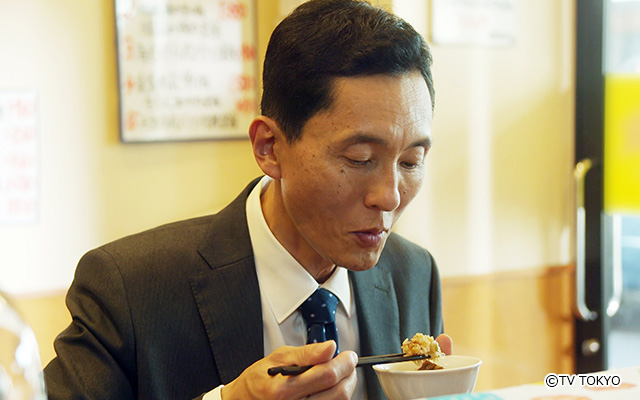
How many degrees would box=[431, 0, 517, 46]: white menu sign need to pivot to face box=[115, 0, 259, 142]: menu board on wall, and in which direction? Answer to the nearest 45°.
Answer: approximately 90° to its right

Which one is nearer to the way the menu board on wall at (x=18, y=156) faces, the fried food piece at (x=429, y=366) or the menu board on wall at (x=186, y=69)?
the fried food piece

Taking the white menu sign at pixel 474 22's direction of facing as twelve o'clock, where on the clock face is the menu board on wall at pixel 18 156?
The menu board on wall is roughly at 2 o'clock from the white menu sign.

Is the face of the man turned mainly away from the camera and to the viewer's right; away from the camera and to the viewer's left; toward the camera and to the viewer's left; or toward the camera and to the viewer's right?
toward the camera and to the viewer's right

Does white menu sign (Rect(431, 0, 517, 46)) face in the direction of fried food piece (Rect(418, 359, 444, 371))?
yes

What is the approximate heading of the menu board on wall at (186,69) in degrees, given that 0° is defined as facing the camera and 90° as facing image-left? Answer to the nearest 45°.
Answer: approximately 0°

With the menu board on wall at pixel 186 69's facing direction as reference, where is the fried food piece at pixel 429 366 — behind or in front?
in front

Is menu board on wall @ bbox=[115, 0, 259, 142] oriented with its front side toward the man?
yes

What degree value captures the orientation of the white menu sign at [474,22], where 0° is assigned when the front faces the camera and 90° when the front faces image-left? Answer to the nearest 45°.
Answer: approximately 0°

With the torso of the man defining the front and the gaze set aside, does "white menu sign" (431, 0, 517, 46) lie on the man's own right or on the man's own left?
on the man's own left
